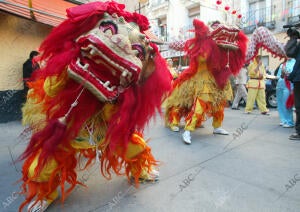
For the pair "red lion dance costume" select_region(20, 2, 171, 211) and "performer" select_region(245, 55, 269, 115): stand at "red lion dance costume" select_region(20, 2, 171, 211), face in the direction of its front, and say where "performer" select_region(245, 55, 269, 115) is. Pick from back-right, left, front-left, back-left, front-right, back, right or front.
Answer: back-left

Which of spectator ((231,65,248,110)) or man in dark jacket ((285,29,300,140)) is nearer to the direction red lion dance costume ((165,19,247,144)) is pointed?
the man in dark jacket

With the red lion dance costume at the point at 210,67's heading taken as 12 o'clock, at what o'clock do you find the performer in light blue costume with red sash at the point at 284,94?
The performer in light blue costume with red sash is roughly at 9 o'clock from the red lion dance costume.

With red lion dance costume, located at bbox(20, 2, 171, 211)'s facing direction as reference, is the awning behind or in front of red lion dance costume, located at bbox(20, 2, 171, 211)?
behind

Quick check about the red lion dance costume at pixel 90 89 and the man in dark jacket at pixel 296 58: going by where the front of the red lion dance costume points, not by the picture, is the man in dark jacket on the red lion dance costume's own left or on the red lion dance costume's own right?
on the red lion dance costume's own left

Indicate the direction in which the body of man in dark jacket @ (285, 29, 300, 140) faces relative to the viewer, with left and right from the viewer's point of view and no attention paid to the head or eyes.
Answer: facing to the left of the viewer

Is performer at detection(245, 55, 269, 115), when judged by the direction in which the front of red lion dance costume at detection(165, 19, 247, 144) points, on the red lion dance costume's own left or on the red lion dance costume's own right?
on the red lion dance costume's own left

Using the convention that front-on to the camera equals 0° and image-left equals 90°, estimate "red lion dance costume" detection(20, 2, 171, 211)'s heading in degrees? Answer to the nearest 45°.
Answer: approximately 0°
